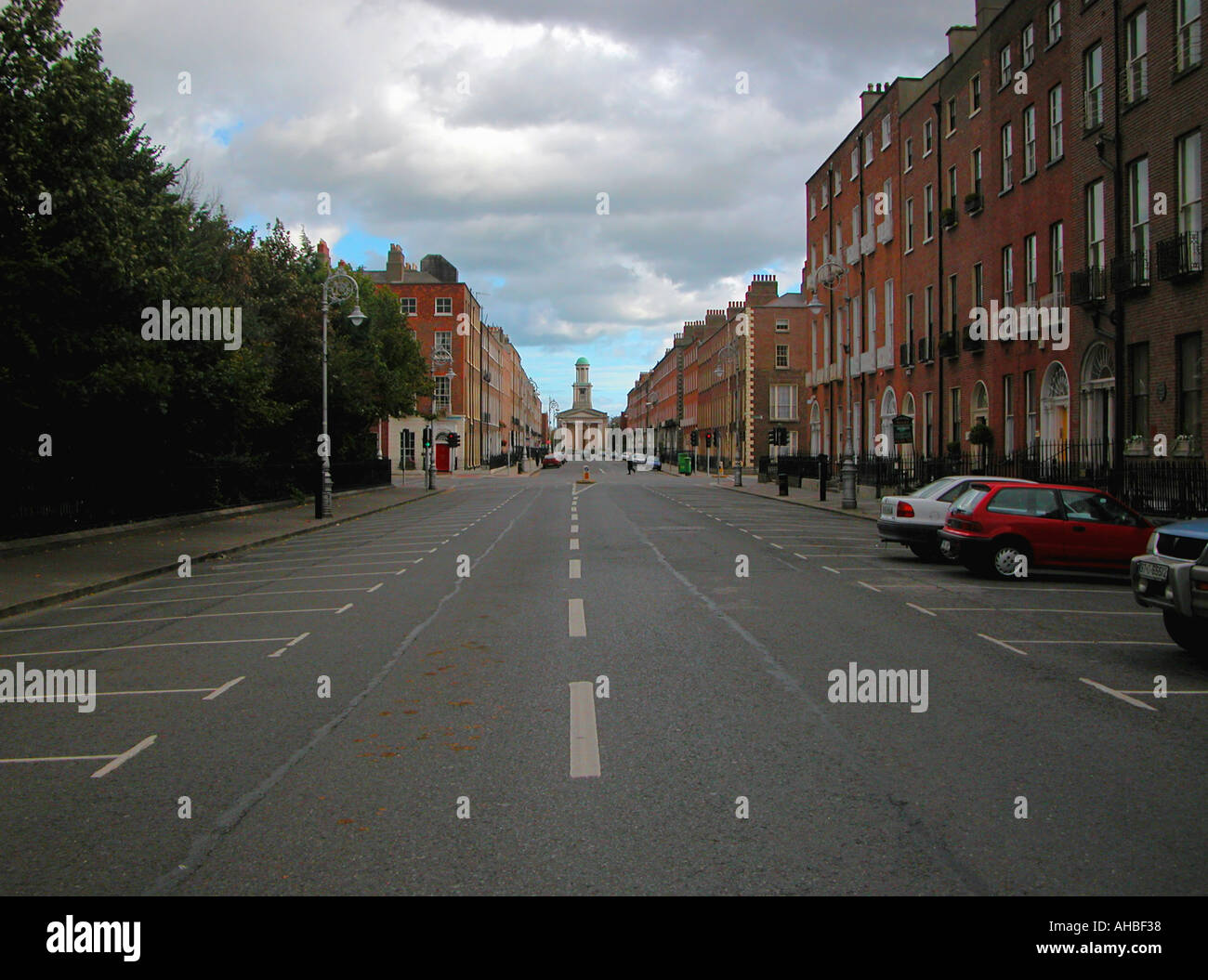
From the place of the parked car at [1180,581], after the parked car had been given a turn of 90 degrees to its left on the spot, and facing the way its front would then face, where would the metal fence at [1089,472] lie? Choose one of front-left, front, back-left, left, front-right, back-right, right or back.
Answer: back-left

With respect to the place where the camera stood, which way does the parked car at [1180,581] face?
facing the viewer and to the left of the viewer

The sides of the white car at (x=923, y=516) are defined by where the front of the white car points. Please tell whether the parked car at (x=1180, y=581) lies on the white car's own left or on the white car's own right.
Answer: on the white car's own right

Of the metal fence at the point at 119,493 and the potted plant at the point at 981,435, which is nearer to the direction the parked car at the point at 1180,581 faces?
the metal fence

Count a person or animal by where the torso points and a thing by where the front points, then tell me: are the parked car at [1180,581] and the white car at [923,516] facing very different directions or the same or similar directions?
very different directions

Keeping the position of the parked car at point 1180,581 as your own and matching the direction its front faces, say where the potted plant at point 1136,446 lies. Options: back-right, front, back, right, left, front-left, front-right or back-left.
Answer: back-right

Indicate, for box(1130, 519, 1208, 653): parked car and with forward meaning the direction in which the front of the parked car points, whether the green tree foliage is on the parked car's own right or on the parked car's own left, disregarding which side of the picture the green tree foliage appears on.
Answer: on the parked car's own right

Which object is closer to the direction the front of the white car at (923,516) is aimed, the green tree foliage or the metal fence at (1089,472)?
the metal fence

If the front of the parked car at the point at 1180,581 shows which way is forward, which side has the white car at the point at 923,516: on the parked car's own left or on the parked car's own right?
on the parked car's own right

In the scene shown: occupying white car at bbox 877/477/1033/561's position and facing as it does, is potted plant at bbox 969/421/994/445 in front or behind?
in front

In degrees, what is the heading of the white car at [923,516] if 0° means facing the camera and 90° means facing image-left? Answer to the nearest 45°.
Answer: approximately 225°
